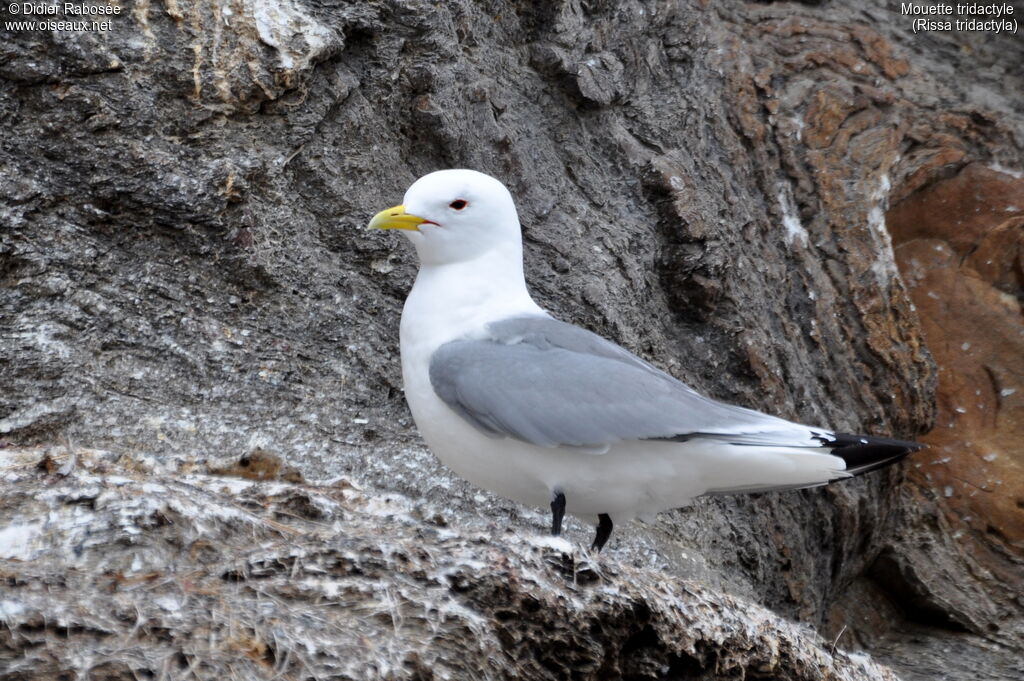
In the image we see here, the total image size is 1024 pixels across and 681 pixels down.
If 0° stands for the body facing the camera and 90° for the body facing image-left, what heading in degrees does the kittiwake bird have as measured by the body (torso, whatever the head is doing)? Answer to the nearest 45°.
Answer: approximately 90°
